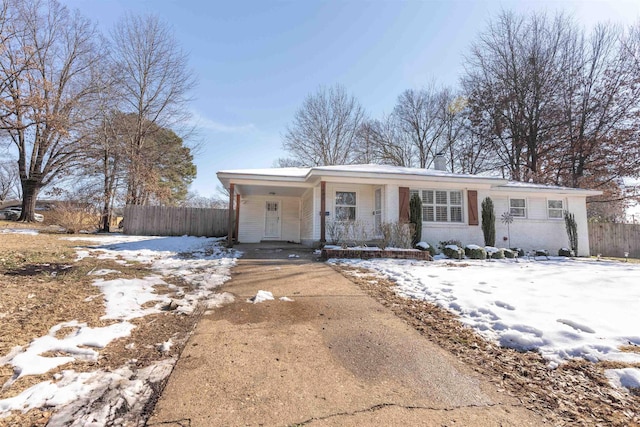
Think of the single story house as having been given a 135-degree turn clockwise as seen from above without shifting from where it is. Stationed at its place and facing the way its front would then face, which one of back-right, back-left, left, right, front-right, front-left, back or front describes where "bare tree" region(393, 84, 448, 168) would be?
front-right

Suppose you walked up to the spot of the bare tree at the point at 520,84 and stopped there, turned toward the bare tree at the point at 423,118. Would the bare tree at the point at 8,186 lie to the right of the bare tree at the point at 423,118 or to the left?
left

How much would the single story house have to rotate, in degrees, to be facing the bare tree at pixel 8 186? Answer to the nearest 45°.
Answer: approximately 90° to its right

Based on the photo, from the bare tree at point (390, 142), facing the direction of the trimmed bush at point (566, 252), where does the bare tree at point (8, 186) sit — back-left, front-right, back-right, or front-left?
back-right

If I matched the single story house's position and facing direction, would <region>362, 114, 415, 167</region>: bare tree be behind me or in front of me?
behind

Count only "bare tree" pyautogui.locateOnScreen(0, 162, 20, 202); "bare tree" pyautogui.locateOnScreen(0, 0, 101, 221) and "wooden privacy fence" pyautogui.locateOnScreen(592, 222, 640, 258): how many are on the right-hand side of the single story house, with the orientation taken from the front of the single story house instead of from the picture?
2

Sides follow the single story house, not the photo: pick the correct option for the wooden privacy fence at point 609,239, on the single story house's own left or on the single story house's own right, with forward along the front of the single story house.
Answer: on the single story house's own left

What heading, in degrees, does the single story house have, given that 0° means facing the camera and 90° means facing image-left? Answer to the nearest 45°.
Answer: approximately 0°

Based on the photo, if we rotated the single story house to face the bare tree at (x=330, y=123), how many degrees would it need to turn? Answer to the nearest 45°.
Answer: approximately 135° to its right
